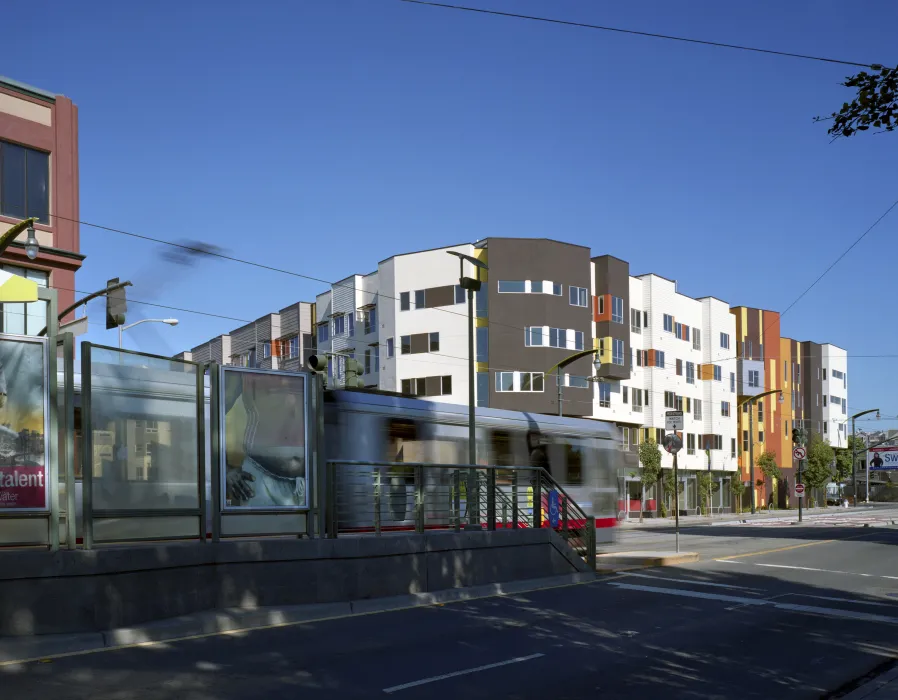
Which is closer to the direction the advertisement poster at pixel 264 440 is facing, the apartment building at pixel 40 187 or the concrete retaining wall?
the concrete retaining wall

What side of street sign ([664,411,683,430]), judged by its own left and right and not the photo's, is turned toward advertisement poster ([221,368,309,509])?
front

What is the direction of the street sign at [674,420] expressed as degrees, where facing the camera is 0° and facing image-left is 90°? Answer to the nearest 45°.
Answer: approximately 0°

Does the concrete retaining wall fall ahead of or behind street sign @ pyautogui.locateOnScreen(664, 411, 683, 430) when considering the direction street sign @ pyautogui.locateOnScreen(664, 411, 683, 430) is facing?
ahead

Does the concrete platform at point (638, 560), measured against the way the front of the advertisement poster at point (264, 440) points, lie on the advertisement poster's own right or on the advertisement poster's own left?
on the advertisement poster's own left

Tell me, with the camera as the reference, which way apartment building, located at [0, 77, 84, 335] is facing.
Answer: facing the viewer and to the right of the viewer

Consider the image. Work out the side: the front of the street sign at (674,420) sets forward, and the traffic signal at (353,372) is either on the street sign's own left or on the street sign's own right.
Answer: on the street sign's own right

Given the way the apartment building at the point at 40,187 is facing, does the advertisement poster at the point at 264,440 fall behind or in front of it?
in front

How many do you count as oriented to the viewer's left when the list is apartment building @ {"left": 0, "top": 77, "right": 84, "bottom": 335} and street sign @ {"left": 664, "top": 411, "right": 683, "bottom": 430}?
0

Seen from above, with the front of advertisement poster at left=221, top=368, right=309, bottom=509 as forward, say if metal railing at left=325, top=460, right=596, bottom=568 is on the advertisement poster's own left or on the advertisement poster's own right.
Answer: on the advertisement poster's own left
